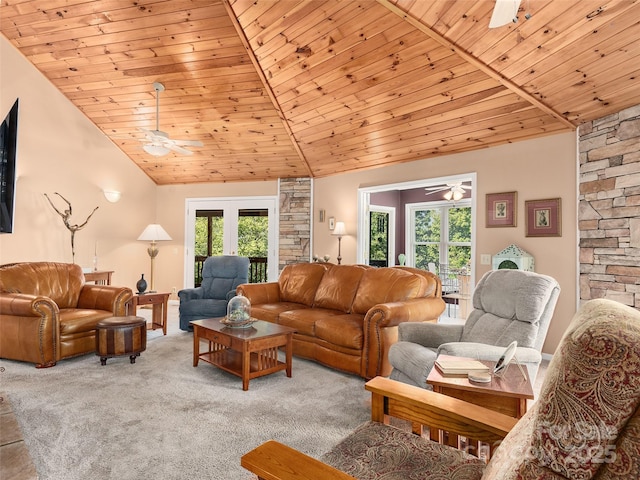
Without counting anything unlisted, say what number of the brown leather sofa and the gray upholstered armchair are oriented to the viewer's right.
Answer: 0

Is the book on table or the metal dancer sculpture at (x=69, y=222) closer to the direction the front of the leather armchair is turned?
the book on table

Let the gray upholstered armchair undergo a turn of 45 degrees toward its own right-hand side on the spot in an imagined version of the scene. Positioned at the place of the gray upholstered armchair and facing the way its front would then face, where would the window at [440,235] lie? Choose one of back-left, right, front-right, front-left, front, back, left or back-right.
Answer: right

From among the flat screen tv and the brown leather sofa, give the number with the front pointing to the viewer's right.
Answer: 1

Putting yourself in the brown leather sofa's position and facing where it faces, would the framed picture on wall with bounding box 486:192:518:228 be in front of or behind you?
behind

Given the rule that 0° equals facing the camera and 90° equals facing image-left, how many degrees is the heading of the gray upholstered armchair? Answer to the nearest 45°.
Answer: approximately 45°

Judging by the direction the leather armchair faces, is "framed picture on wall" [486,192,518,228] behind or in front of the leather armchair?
in front

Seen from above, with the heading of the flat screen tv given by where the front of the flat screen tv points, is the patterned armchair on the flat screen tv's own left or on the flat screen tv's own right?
on the flat screen tv's own right

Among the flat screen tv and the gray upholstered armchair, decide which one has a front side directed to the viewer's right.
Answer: the flat screen tv

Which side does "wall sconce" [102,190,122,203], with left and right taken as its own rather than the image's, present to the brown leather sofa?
front

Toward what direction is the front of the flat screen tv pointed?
to the viewer's right

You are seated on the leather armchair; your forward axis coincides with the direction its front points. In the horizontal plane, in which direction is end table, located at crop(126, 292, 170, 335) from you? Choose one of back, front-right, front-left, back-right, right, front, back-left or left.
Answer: left

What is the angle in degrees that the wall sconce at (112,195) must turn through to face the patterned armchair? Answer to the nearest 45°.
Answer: approximately 45° to its right

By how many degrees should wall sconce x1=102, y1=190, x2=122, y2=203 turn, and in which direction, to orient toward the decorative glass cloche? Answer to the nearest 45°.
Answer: approximately 45° to its right

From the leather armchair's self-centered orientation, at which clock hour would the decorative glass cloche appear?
The decorative glass cloche is roughly at 12 o'clock from the leather armchair.

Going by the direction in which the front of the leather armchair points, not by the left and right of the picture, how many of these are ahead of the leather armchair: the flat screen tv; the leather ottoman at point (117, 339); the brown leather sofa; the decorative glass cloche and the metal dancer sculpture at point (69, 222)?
3
